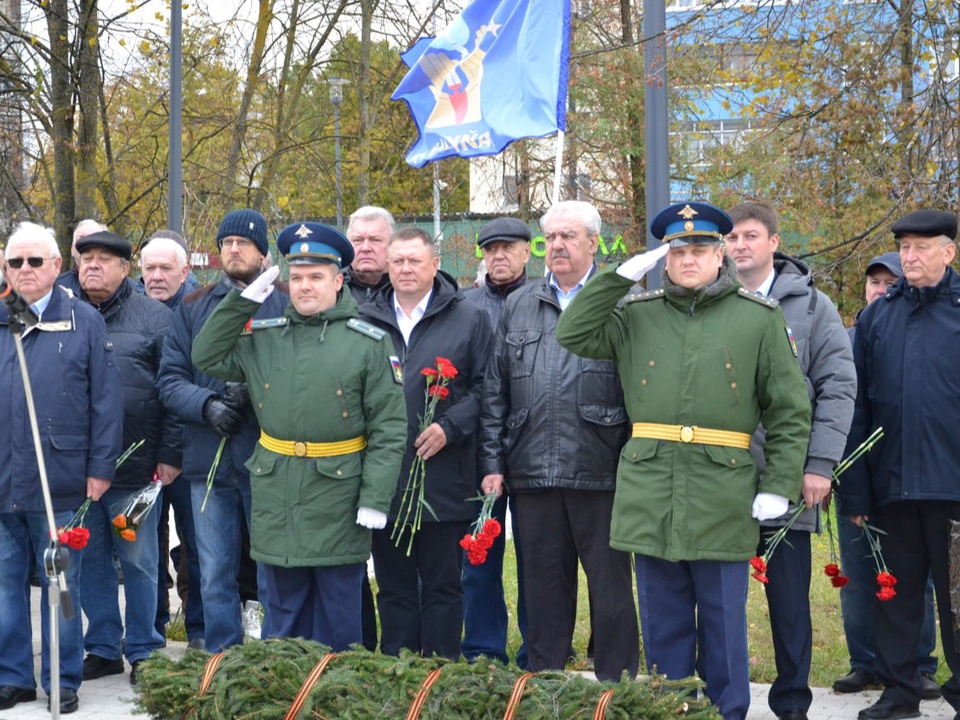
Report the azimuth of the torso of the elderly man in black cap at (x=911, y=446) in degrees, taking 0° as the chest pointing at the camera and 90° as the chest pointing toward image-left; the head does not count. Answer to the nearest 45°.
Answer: approximately 45°

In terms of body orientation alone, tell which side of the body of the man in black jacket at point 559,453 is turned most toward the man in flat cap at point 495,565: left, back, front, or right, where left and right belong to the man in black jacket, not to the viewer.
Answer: back

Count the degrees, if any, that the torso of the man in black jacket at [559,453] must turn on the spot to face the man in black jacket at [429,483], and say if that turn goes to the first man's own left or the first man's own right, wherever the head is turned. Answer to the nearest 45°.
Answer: approximately 45° to the first man's own right

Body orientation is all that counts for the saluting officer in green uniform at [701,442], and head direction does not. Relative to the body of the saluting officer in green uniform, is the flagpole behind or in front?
behind

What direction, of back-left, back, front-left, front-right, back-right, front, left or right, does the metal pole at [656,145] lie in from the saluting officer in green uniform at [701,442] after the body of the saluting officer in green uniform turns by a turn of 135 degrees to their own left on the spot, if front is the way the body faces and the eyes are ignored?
front-left

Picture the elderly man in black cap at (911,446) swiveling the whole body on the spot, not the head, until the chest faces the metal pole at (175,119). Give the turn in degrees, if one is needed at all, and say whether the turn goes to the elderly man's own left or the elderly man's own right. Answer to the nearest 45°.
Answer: approximately 90° to the elderly man's own right
